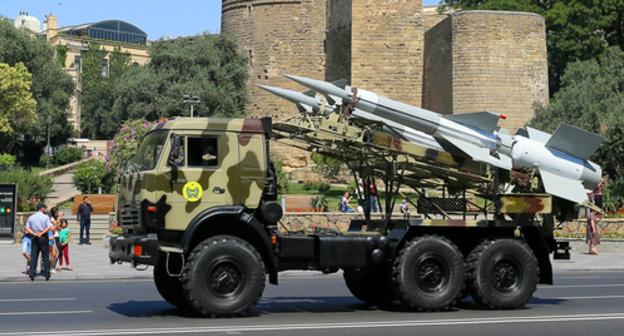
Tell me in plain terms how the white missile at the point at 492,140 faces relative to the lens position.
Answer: facing to the left of the viewer

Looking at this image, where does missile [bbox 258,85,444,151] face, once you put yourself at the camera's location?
facing to the left of the viewer

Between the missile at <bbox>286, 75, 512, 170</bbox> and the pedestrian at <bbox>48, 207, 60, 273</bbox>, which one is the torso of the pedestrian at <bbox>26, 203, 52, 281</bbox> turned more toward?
the pedestrian

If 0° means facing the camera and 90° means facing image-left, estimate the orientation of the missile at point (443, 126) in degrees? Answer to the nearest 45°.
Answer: approximately 90°
